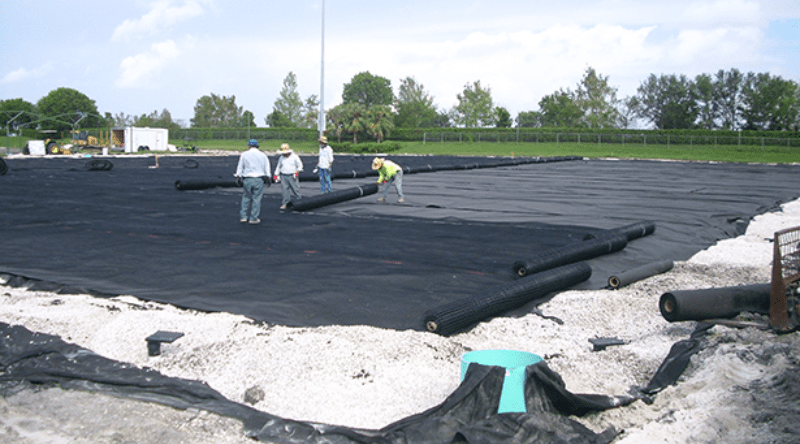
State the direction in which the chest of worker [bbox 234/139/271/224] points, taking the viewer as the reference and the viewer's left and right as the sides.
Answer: facing away from the viewer

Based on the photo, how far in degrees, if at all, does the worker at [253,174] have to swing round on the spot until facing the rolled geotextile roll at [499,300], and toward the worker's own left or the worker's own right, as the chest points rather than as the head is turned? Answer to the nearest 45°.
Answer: approximately 180°

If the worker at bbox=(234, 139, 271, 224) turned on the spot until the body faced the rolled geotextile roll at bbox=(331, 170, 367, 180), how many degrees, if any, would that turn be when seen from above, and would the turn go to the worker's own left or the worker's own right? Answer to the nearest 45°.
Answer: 0° — they already face it

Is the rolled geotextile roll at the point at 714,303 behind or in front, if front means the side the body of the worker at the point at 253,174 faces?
behind

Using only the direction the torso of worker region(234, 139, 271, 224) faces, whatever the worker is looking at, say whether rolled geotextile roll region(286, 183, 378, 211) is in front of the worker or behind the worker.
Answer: in front

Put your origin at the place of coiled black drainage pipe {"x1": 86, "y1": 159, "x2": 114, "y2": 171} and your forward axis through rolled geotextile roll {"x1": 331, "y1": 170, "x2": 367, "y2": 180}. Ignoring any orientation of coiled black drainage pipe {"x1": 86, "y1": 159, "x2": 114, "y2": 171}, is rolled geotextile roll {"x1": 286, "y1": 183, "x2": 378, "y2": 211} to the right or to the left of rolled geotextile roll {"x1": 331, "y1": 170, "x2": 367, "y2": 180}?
right

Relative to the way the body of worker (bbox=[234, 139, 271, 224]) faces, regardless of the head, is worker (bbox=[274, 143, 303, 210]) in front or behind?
in front
